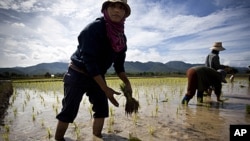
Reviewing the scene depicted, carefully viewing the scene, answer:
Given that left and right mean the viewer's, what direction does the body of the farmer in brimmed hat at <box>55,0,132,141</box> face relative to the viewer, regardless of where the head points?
facing the viewer and to the right of the viewer

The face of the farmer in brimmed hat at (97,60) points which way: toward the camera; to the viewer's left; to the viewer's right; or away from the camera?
toward the camera

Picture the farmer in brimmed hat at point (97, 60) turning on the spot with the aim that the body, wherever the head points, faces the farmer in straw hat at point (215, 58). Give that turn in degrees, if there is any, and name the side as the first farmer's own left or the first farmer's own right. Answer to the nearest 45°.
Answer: approximately 90° to the first farmer's own left

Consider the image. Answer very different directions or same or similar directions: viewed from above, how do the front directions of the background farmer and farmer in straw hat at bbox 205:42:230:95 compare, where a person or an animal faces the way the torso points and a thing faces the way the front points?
same or similar directions
